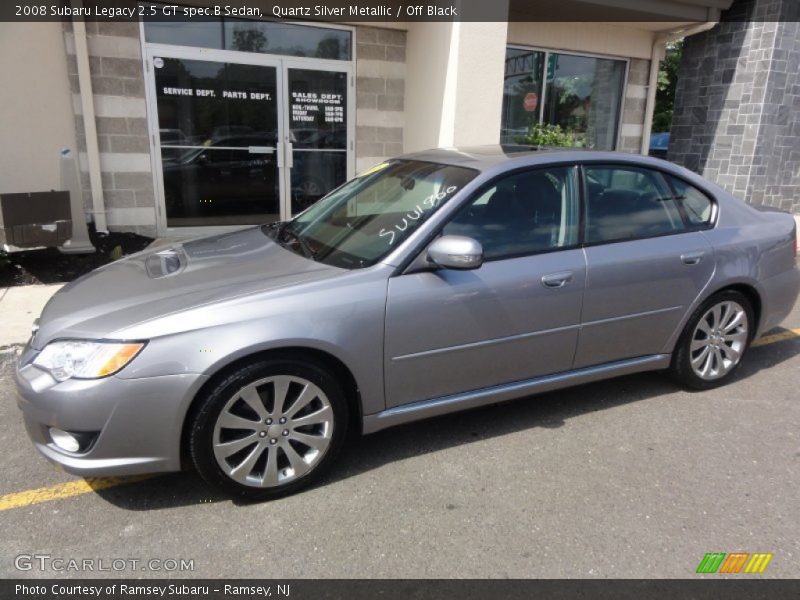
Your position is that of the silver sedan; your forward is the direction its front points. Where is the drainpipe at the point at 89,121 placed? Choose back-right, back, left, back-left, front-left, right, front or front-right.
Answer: right

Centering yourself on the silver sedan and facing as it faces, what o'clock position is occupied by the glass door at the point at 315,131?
The glass door is roughly at 4 o'clock from the silver sedan.

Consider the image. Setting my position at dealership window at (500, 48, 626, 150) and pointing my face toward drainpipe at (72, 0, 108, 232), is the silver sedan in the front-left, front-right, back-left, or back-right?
front-left

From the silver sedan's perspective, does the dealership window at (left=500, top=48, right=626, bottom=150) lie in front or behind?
behind

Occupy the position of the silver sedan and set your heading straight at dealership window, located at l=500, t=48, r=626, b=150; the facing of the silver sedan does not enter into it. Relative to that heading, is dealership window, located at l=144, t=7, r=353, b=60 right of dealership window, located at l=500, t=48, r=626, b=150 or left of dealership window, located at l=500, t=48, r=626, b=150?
left

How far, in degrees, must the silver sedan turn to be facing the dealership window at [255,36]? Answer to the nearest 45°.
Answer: approximately 135° to its right

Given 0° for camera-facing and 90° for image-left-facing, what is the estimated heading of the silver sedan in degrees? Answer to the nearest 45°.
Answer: approximately 45°

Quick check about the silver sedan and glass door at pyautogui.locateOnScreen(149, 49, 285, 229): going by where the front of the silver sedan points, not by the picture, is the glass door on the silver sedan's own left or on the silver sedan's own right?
on the silver sedan's own right

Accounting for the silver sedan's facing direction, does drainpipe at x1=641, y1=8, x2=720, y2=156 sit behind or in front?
behind
